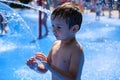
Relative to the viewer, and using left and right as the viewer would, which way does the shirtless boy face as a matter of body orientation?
facing the viewer and to the left of the viewer
